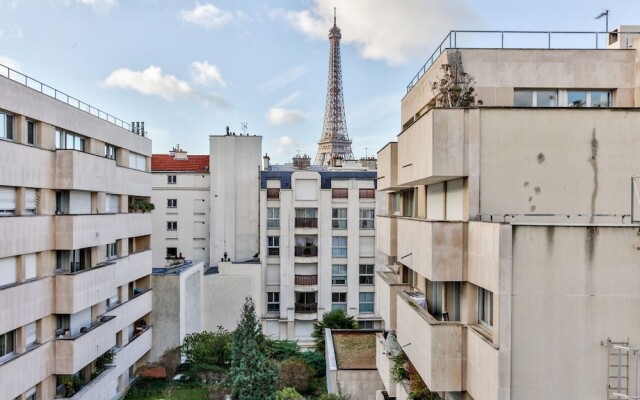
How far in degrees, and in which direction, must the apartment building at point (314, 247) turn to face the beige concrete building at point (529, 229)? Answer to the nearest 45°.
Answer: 0° — it already faces it

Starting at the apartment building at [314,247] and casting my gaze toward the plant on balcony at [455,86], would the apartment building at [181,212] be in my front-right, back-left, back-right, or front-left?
back-right

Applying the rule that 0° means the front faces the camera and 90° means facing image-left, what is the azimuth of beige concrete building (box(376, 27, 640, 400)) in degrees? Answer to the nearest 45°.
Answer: approximately 90°

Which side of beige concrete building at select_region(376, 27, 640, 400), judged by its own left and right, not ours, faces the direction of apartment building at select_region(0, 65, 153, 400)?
front

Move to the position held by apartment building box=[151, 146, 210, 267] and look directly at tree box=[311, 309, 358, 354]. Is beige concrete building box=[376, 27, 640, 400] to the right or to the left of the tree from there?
right

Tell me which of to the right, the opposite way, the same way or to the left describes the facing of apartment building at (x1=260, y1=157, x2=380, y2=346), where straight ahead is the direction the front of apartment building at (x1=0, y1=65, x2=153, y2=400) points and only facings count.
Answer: to the right

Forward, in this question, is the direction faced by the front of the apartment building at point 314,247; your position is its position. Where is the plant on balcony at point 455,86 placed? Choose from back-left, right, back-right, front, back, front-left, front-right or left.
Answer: front

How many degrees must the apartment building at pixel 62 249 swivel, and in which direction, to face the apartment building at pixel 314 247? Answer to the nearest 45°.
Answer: approximately 90° to its left

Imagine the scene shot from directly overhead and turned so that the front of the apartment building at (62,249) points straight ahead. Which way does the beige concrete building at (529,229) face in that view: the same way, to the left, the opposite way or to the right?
the opposite way

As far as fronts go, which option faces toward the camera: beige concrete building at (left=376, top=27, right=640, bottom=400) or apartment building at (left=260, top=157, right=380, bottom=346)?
the apartment building

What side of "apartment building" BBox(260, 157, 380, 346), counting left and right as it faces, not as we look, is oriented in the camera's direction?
front

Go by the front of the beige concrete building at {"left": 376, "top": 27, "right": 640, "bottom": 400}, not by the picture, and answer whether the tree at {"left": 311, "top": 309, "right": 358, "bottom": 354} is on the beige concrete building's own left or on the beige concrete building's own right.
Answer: on the beige concrete building's own right

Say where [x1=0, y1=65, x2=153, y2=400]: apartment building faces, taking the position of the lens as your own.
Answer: facing the viewer and to the right of the viewer

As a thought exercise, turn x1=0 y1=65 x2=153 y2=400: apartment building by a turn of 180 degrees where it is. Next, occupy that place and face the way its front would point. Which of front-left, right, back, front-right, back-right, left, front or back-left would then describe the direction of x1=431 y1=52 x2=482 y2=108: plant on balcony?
back

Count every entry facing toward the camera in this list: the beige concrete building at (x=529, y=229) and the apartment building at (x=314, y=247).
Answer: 1

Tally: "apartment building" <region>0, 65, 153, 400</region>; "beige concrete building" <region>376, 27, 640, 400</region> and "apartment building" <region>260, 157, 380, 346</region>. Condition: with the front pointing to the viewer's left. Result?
1

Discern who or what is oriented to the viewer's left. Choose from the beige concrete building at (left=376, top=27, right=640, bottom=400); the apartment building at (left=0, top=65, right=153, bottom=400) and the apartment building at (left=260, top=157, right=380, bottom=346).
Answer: the beige concrete building
